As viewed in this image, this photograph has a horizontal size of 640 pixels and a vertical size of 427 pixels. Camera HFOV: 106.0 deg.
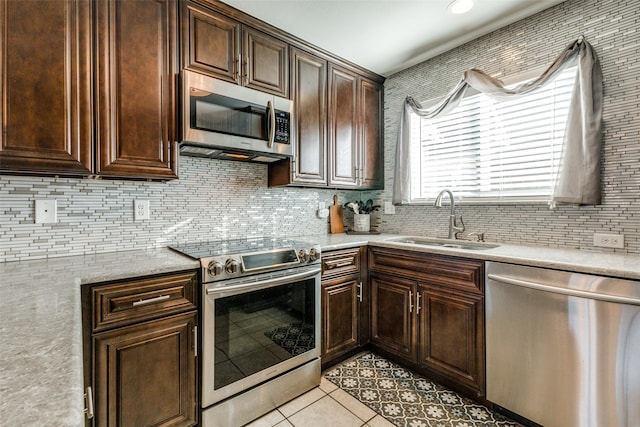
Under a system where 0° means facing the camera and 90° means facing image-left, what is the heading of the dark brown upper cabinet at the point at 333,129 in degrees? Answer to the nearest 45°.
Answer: approximately 315°

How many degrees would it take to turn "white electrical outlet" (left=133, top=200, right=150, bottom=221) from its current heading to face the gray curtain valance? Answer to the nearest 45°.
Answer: approximately 45° to its left

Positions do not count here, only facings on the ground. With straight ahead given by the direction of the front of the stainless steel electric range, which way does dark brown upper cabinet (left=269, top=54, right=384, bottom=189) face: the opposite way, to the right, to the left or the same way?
the same way

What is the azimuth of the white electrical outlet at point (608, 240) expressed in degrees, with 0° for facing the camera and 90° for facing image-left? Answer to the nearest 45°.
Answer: approximately 0°

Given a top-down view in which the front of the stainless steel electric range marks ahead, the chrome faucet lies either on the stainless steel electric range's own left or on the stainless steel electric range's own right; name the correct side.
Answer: on the stainless steel electric range's own left

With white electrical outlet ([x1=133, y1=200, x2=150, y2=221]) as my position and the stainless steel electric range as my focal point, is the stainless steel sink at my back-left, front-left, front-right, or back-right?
front-left

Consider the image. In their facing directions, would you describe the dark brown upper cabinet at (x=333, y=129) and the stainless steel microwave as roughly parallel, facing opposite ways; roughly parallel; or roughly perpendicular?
roughly parallel

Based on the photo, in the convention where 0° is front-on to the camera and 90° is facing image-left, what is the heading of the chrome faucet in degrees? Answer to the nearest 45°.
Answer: approximately 45°

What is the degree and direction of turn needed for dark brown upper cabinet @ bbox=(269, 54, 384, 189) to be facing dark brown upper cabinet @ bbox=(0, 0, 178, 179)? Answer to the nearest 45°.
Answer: approximately 90° to its right

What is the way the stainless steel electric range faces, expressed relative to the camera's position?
facing the viewer and to the right of the viewer

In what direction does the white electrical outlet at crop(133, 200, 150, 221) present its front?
toward the camera

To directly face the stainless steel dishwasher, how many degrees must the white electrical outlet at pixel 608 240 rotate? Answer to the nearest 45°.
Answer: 0° — it already faces it
